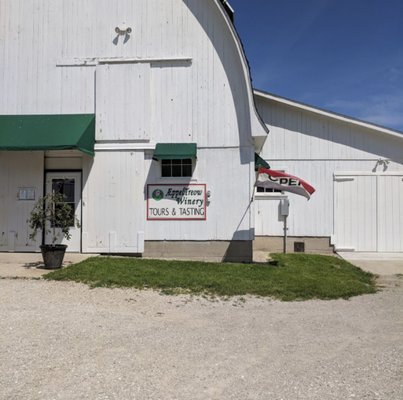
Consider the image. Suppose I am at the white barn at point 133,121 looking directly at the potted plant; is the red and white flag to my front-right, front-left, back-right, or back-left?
back-left

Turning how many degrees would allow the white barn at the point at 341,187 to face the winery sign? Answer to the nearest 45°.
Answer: approximately 45° to its right

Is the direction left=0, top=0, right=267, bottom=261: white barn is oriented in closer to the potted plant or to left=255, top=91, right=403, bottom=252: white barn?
the potted plant

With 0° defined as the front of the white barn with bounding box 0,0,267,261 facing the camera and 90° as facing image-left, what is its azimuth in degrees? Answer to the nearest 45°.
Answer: approximately 0°

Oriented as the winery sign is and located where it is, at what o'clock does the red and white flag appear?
The red and white flag is roughly at 9 o'clock from the winery sign.

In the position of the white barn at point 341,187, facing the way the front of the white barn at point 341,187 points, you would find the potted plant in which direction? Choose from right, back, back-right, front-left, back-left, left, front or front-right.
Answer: front-right

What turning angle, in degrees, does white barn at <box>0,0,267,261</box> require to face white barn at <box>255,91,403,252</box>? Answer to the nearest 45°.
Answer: approximately 90° to its left

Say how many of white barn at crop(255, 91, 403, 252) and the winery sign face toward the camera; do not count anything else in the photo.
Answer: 2

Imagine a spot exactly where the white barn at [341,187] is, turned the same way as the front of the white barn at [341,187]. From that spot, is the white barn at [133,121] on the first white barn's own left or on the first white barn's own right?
on the first white barn's own right
